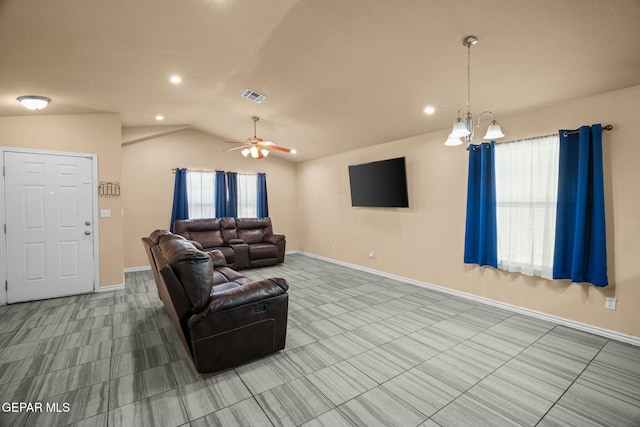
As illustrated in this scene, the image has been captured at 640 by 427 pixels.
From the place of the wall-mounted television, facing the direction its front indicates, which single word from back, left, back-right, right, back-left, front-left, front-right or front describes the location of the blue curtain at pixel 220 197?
front-right

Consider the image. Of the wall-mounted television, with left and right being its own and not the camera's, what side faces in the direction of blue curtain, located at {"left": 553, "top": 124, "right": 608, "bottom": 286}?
left

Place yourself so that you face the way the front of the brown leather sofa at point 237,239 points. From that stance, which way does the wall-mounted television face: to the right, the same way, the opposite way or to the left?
to the right

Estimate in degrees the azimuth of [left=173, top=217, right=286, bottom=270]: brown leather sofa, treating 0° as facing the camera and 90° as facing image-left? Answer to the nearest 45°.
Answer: approximately 0°

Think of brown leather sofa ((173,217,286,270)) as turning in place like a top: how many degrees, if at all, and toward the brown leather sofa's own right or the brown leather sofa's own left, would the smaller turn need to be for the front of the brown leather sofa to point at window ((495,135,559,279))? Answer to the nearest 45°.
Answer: approximately 45° to the brown leather sofa's own left

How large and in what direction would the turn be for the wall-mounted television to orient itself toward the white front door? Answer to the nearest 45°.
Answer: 0° — it already faces it

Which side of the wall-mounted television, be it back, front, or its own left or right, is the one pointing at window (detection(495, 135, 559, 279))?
left

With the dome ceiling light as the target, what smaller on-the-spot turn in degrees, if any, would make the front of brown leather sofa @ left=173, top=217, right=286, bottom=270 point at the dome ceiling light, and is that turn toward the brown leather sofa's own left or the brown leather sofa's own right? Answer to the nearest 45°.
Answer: approximately 45° to the brown leather sofa's own right
